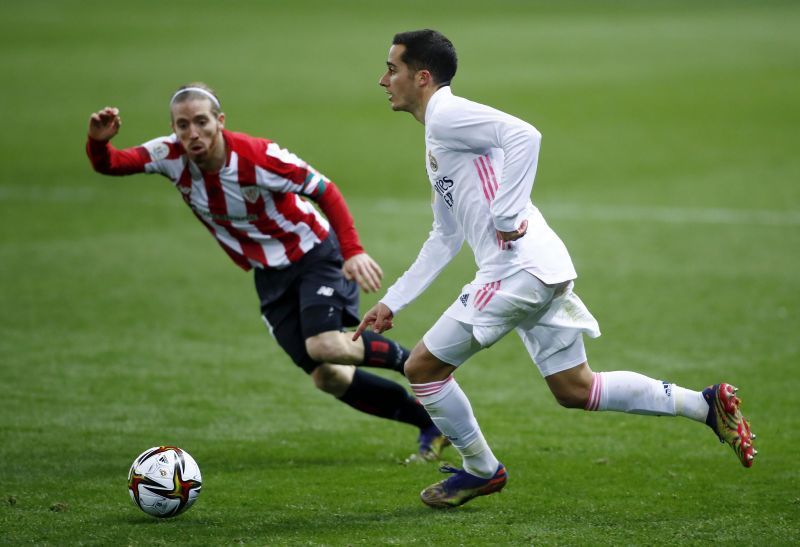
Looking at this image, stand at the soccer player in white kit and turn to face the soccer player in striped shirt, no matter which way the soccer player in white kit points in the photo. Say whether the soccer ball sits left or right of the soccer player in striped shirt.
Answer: left

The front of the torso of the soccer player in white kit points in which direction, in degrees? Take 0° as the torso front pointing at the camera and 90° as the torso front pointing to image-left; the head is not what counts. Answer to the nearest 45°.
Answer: approximately 90°

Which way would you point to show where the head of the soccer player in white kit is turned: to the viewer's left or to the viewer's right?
to the viewer's left

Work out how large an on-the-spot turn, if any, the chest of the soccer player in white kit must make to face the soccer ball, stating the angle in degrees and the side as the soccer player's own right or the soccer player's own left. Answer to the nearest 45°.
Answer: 0° — they already face it

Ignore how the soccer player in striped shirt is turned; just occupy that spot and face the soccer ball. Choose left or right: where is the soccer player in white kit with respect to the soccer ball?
left

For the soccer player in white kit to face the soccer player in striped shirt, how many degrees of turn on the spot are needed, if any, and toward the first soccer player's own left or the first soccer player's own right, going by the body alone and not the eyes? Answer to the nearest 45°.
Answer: approximately 45° to the first soccer player's own right
